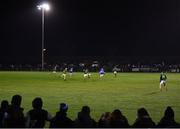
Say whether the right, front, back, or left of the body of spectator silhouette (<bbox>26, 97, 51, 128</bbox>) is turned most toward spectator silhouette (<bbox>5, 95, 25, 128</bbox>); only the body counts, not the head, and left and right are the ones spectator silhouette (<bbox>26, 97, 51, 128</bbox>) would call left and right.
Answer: left

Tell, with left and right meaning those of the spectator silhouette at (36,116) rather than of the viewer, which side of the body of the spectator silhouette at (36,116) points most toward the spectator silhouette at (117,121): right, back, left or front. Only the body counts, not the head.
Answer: right

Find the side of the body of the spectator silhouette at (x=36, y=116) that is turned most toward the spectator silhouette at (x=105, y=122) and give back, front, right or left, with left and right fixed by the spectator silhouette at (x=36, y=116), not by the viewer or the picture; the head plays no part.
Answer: right

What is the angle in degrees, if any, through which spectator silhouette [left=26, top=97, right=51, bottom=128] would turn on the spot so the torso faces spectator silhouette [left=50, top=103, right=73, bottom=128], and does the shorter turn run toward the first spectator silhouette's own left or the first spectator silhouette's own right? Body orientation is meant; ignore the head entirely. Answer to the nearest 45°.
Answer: approximately 90° to the first spectator silhouette's own right

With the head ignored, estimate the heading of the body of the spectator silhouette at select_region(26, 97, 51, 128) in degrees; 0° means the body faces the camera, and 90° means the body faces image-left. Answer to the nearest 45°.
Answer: approximately 180°
